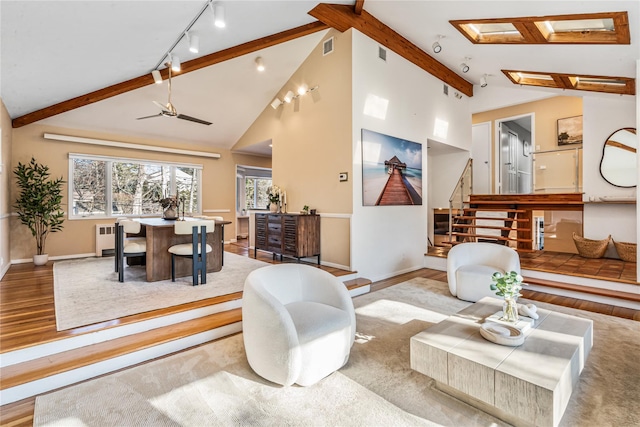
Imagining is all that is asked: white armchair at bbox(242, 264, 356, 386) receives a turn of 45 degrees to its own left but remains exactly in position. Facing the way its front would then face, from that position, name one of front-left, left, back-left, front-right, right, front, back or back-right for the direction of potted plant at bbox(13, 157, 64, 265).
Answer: back-left

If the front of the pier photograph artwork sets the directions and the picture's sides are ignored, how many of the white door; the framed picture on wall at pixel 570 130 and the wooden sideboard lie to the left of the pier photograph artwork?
2

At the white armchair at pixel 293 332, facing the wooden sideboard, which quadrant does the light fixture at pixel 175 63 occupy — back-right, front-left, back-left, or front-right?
front-left

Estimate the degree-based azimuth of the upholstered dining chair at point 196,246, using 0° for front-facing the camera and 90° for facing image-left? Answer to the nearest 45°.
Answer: approximately 135°

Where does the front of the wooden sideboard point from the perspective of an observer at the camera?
facing the viewer and to the left of the viewer

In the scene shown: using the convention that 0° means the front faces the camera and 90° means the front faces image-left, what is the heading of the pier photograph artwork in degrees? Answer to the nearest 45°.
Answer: approximately 315°

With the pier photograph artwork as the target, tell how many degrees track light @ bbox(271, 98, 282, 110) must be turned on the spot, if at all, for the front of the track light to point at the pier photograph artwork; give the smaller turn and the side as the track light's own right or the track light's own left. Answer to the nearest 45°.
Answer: approximately 90° to the track light's own left

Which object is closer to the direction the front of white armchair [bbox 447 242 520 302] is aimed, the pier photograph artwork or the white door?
the pier photograph artwork

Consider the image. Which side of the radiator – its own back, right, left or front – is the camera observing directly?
front

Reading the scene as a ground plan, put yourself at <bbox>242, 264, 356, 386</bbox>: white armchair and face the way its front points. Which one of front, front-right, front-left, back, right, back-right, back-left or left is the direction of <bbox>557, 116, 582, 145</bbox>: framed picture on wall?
left

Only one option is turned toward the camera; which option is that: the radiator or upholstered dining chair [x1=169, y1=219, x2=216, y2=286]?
the radiator

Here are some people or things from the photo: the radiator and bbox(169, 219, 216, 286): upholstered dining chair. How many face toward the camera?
1
